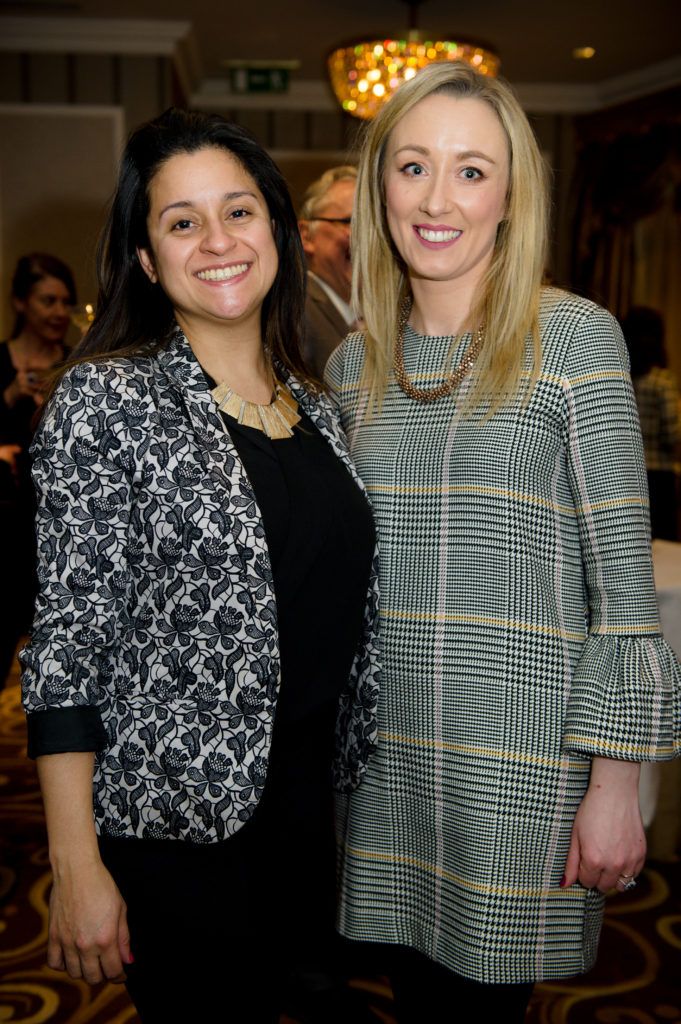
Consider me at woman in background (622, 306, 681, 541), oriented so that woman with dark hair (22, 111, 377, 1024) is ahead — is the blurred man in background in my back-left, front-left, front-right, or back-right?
front-right

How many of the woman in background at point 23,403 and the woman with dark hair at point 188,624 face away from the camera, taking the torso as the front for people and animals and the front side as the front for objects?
0

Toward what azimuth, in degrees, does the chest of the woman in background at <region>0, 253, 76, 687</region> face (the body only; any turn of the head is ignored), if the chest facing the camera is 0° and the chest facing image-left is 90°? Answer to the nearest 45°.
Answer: approximately 315°

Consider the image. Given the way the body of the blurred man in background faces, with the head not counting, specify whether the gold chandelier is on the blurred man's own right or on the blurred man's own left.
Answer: on the blurred man's own left

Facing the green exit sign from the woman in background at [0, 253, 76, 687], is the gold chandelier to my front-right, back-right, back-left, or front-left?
front-right

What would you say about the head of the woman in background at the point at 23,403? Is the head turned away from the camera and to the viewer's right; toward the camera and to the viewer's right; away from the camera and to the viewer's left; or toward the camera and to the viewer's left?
toward the camera and to the viewer's right

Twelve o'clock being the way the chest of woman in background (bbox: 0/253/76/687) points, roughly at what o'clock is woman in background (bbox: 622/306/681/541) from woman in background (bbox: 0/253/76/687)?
woman in background (bbox: 622/306/681/541) is roughly at 10 o'clock from woman in background (bbox: 0/253/76/687).

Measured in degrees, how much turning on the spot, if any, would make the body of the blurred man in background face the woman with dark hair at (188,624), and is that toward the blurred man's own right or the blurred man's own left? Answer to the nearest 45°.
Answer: approximately 45° to the blurred man's own right

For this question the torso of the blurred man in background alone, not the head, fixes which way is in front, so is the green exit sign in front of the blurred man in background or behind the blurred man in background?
behind
